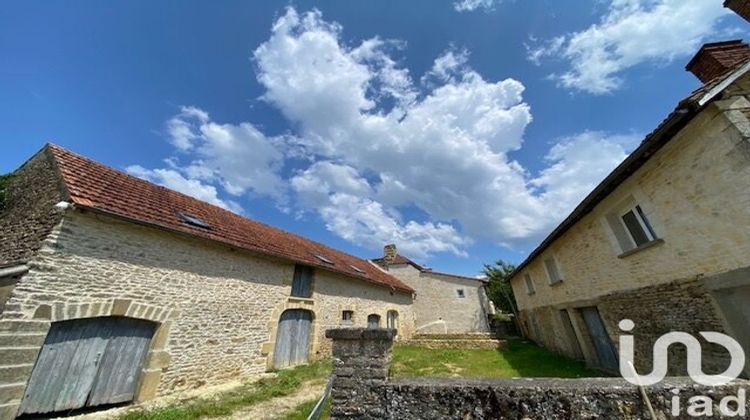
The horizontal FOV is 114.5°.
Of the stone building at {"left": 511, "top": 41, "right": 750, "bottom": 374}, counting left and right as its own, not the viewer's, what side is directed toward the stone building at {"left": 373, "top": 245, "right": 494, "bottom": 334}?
right

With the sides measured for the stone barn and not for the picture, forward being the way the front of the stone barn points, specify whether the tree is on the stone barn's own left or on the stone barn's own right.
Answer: on the stone barn's own left

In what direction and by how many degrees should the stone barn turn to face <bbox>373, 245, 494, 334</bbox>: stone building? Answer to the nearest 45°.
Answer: approximately 45° to its left

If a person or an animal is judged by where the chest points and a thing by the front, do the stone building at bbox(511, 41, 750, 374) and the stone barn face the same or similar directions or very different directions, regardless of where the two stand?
very different directions

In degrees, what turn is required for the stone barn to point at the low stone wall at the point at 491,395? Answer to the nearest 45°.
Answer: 0° — it already faces it

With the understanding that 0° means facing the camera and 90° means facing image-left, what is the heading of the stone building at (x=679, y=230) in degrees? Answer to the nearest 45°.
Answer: approximately 45°

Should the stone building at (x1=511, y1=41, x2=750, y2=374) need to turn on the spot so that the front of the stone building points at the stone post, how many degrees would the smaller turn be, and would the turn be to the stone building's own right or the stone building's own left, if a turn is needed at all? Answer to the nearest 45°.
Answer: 0° — it already faces it

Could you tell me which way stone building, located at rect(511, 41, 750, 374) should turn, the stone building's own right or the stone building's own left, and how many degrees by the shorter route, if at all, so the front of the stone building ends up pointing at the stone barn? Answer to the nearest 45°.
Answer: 0° — it already faces it

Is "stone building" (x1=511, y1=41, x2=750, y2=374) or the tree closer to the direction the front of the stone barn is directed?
the stone building

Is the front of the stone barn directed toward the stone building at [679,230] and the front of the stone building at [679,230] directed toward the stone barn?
yes

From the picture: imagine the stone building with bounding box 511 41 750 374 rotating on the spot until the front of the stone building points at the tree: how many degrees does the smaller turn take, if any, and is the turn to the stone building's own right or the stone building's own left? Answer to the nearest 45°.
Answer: approximately 90° to the stone building's own right

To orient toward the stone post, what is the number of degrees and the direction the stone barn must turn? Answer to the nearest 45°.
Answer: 0° — it already faces it
